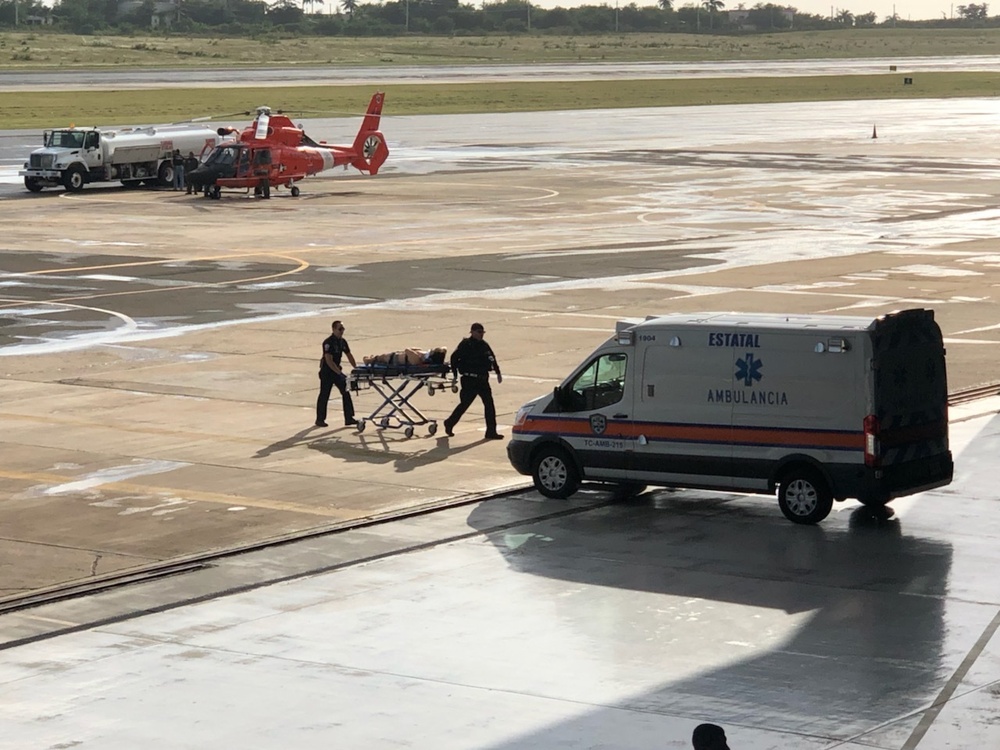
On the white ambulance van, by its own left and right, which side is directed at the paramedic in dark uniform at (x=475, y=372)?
front

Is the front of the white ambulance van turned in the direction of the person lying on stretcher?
yes

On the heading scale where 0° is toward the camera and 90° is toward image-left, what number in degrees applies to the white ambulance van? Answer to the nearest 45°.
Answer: approximately 135°

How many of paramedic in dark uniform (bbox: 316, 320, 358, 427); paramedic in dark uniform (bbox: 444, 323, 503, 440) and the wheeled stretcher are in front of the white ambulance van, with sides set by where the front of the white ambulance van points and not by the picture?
3

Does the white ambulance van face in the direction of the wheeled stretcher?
yes

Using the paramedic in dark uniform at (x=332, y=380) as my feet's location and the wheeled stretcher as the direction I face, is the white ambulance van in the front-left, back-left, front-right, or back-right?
front-right

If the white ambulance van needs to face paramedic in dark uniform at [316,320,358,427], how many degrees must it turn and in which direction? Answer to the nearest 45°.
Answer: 0° — it already faces them

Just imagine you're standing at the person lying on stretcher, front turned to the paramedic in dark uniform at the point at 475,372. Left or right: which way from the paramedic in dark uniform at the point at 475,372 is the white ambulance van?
right
